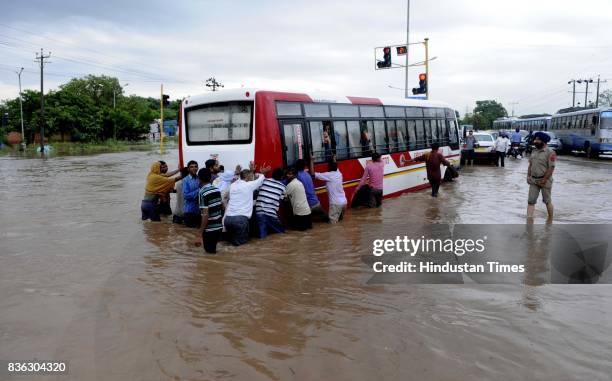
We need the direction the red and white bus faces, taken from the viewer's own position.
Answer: facing away from the viewer and to the right of the viewer

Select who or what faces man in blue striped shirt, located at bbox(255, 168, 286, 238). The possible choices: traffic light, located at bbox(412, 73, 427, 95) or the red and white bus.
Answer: the traffic light

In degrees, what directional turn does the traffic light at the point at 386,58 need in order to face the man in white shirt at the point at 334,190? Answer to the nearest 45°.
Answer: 0° — it already faces them

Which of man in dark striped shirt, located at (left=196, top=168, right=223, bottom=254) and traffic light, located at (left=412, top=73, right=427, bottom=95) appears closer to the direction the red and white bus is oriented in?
the traffic light

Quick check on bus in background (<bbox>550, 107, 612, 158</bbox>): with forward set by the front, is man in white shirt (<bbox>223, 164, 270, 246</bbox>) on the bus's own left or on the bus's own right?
on the bus's own right

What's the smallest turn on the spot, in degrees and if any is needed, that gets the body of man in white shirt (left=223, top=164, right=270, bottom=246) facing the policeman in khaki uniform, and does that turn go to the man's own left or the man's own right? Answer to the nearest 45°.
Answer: approximately 45° to the man's own right

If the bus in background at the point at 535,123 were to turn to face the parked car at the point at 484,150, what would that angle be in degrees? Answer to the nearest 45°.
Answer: approximately 45° to its right

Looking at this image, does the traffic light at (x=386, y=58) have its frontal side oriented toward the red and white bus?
yes

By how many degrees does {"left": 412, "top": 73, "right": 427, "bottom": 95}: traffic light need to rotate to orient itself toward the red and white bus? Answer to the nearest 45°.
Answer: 0° — it already faces it
